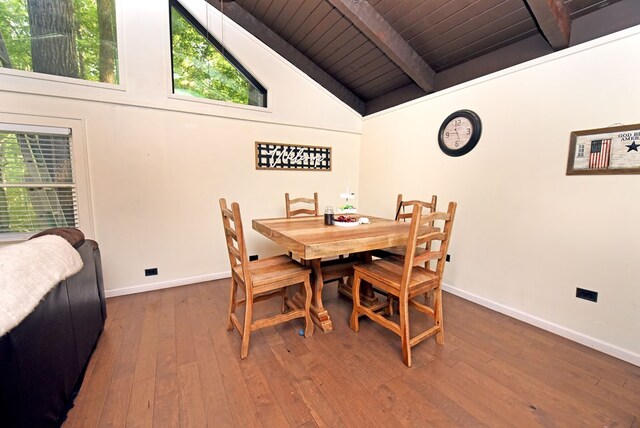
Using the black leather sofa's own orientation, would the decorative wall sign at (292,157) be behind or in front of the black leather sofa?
behind

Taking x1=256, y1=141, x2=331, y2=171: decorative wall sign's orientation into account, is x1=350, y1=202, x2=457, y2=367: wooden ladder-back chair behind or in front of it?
in front

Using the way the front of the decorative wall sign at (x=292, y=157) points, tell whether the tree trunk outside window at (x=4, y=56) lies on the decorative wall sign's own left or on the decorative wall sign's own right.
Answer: on the decorative wall sign's own right

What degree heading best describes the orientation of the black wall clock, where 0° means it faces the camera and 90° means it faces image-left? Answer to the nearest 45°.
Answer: approximately 45°

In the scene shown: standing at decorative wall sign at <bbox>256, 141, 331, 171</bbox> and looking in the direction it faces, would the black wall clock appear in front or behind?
in front

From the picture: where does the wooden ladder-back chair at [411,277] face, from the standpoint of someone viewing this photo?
facing away from the viewer and to the left of the viewer

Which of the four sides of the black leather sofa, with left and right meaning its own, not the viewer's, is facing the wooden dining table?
back

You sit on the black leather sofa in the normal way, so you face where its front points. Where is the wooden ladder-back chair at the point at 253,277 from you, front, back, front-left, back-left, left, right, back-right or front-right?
back

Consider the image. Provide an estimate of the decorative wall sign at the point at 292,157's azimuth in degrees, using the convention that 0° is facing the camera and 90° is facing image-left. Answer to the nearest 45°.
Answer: approximately 315°
